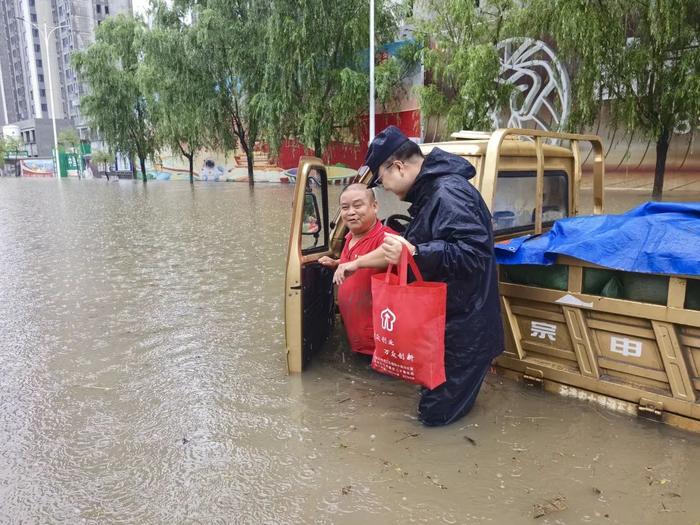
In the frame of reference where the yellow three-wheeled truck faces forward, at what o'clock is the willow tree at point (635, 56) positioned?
The willow tree is roughly at 2 o'clock from the yellow three-wheeled truck.

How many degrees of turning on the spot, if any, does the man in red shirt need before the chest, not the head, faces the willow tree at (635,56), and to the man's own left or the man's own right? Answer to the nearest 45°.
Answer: approximately 180°

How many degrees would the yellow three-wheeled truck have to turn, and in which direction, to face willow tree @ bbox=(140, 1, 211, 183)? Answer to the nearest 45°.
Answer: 0° — it already faces it

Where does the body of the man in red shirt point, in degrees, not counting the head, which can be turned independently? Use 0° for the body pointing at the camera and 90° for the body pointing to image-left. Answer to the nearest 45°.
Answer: approximately 45°

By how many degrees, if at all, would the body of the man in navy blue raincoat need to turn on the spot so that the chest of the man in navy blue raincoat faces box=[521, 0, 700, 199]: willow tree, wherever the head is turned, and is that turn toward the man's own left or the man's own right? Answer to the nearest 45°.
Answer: approximately 90° to the man's own right

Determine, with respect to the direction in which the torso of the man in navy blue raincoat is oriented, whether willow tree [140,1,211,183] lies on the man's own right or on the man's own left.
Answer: on the man's own right

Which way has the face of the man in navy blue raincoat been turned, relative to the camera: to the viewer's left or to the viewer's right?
to the viewer's left

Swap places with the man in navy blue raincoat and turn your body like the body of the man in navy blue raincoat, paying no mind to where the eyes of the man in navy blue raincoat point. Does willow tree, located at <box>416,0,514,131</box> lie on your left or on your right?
on your right

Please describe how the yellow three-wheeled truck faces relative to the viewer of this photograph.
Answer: facing away from the viewer and to the left of the viewer

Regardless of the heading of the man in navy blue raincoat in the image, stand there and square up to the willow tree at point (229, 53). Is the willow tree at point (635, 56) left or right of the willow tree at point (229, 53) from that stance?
right

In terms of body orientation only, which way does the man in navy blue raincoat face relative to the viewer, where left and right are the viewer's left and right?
facing to the left of the viewer

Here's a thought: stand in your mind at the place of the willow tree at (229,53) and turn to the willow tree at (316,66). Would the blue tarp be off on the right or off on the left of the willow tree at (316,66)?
right
